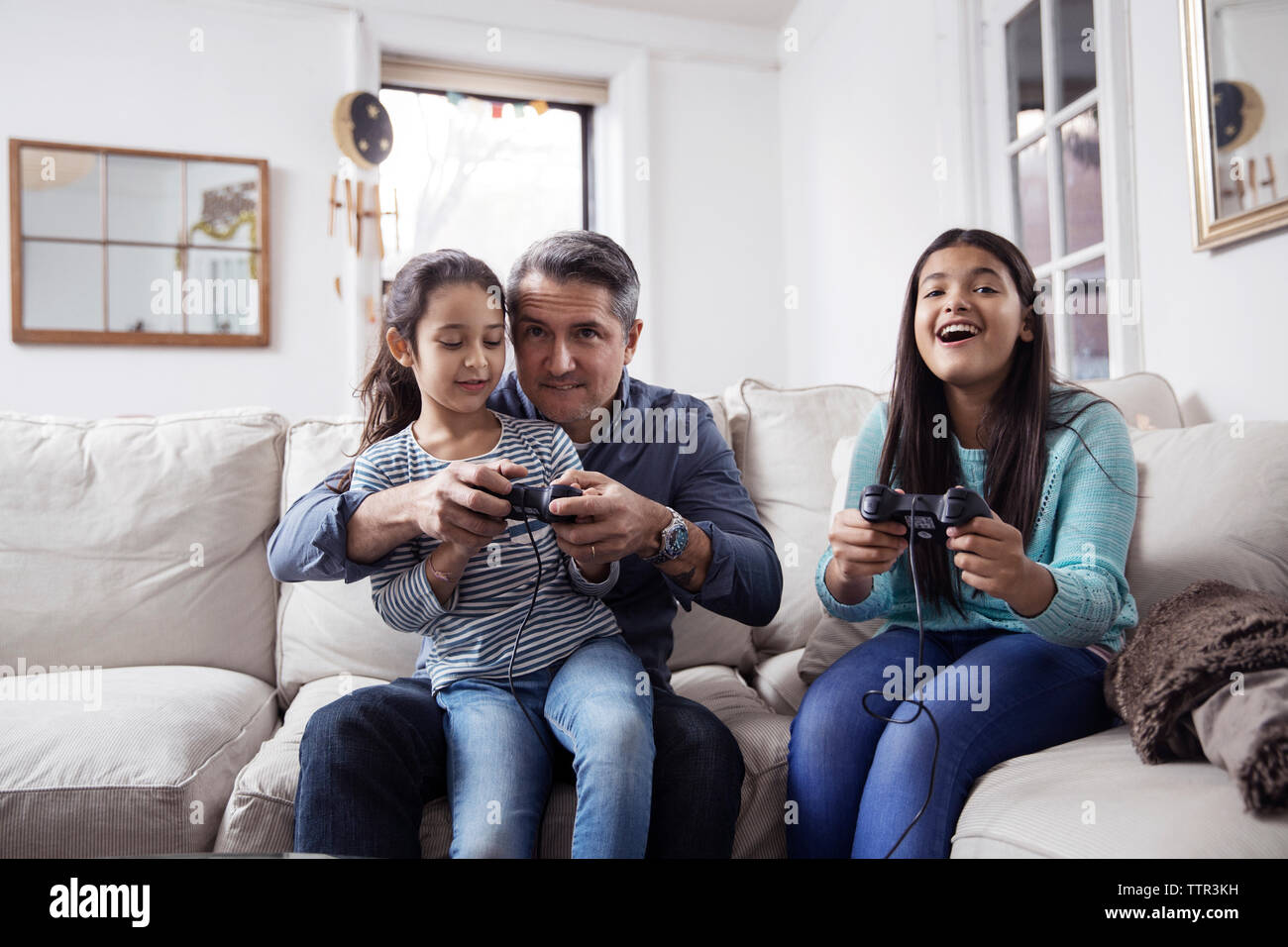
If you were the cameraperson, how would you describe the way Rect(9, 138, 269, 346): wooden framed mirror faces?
facing the viewer and to the right of the viewer

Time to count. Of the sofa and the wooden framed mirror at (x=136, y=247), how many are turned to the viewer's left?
0

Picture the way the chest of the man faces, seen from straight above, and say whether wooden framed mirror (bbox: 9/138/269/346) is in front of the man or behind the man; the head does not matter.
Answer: behind

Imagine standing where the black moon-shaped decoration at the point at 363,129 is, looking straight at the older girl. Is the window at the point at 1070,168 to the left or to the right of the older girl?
left

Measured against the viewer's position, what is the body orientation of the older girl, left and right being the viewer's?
facing the viewer and to the left of the viewer

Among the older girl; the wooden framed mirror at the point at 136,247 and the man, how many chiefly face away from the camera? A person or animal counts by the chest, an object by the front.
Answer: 0

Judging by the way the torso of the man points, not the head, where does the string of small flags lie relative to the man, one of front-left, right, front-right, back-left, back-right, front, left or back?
back

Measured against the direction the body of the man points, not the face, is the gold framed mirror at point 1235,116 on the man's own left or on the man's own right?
on the man's own left

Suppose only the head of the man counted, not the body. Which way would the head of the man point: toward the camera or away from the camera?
toward the camera

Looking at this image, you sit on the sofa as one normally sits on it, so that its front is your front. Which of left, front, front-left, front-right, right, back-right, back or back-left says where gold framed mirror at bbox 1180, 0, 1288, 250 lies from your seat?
left

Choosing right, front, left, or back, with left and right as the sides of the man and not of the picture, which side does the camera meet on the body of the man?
front

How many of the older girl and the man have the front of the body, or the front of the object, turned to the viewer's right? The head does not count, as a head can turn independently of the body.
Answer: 0

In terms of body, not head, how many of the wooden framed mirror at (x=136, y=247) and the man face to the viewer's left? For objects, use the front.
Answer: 0

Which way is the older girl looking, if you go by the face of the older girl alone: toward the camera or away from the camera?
toward the camera
